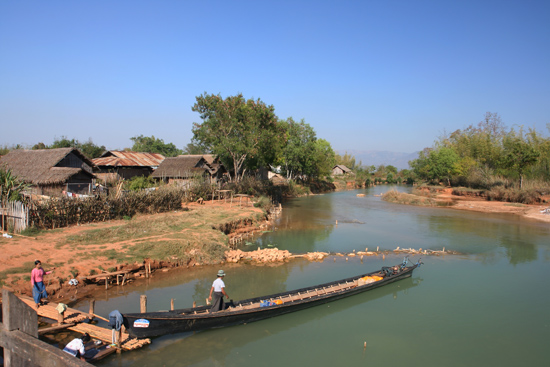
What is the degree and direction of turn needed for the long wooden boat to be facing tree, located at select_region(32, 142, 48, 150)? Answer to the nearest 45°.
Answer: approximately 90° to its right

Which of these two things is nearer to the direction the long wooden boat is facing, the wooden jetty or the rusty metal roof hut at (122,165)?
the wooden jetty

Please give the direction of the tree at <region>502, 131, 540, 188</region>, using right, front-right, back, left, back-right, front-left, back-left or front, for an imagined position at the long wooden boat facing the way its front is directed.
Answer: back

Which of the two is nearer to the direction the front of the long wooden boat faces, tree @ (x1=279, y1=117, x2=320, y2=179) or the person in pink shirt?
the person in pink shirt

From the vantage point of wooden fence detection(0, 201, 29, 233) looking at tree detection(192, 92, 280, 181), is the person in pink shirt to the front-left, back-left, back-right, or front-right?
back-right

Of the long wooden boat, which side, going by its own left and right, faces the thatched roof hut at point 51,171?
right

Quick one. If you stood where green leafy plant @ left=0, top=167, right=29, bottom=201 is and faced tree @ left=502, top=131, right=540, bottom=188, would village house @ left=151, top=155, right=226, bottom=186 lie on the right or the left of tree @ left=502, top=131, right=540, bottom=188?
left

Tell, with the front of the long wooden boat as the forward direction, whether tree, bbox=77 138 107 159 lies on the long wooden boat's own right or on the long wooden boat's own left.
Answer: on the long wooden boat's own right

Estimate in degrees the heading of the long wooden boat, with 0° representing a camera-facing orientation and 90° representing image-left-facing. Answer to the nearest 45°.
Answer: approximately 45°
